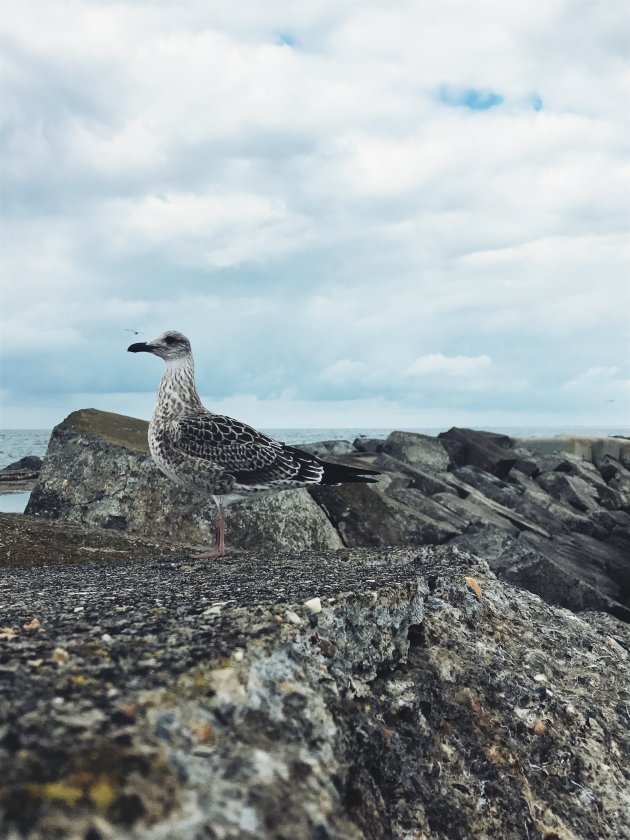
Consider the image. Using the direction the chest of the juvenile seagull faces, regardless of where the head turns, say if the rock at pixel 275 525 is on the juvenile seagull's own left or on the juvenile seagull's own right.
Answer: on the juvenile seagull's own right

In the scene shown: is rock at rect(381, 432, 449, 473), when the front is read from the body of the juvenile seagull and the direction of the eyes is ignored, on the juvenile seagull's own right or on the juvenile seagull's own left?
on the juvenile seagull's own right

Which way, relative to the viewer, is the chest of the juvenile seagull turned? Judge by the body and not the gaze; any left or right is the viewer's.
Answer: facing to the left of the viewer

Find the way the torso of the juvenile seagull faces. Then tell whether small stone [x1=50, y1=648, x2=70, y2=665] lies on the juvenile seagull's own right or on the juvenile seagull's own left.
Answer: on the juvenile seagull's own left

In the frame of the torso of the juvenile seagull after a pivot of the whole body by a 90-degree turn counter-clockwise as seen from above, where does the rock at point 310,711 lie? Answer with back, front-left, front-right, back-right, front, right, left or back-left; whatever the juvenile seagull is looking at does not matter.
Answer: front

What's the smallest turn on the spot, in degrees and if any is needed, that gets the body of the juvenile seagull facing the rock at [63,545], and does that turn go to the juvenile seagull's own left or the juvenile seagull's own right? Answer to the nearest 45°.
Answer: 0° — it already faces it

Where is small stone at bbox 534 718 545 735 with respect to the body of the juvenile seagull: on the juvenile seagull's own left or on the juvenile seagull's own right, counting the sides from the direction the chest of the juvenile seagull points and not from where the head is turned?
on the juvenile seagull's own left

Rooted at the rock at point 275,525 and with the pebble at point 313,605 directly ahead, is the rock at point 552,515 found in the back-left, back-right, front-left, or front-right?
back-left

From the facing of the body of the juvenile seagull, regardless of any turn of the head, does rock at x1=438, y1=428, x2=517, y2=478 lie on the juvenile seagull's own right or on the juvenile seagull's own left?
on the juvenile seagull's own right

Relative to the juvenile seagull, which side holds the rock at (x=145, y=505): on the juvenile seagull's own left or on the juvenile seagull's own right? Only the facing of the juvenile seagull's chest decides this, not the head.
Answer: on the juvenile seagull's own right

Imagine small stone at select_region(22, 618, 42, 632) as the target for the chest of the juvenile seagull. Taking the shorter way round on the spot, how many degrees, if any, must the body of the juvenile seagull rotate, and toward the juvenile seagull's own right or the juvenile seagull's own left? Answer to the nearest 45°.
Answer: approximately 90° to the juvenile seagull's own left

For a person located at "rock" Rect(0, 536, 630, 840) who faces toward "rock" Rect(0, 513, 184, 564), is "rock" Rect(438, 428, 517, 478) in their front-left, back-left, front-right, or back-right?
front-right

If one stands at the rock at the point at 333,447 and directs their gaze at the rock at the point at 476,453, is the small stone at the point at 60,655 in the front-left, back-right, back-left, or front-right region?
back-right

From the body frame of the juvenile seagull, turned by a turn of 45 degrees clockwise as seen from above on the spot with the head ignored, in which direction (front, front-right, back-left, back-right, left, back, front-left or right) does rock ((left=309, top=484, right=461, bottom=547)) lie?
right

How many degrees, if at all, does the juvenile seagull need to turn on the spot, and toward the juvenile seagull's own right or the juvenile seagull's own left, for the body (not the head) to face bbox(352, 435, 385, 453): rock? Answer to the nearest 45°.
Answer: approximately 90° to the juvenile seagull's own right

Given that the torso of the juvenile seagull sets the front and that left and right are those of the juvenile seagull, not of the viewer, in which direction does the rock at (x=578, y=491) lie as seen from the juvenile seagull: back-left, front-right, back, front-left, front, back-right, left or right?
back-right

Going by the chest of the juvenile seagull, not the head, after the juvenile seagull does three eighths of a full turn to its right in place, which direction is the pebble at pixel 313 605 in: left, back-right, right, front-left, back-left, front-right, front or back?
back-right
